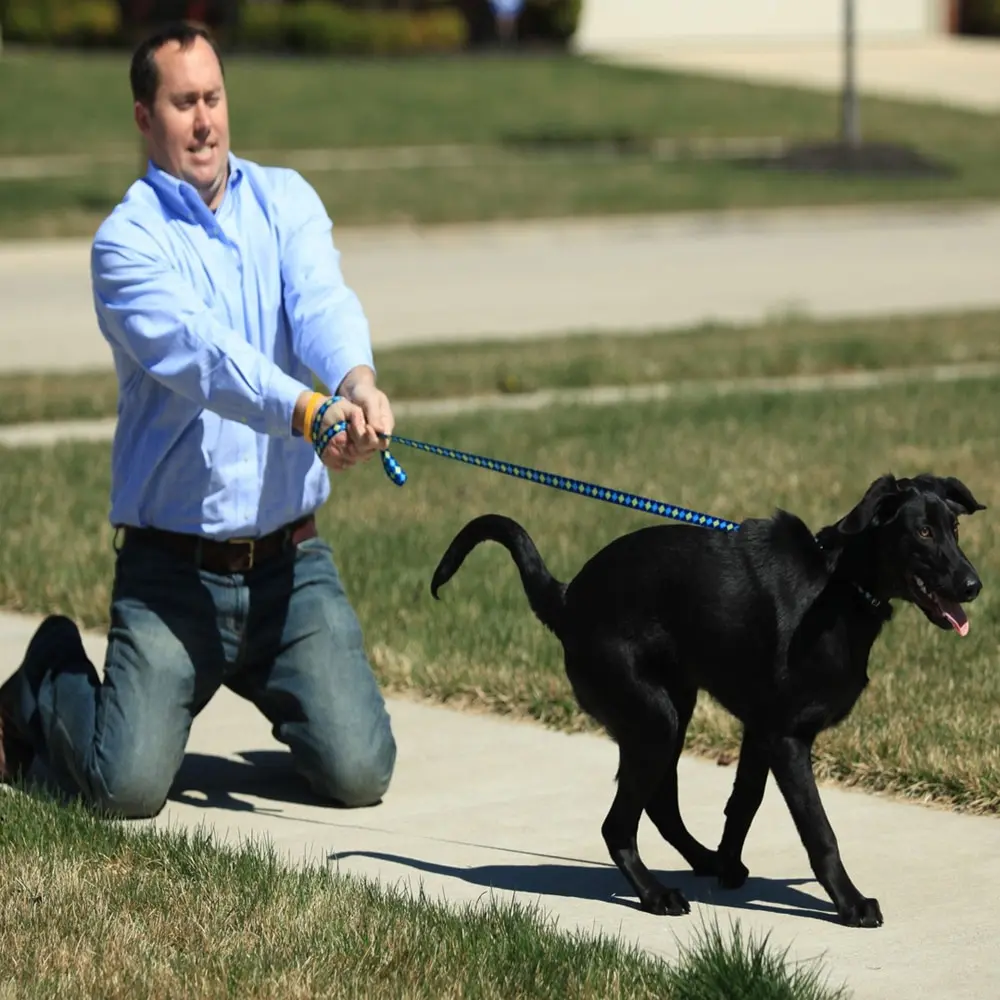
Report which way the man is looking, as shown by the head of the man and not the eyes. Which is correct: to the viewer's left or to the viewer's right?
to the viewer's right

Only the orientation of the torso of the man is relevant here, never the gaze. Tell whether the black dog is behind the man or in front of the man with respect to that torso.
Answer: in front
